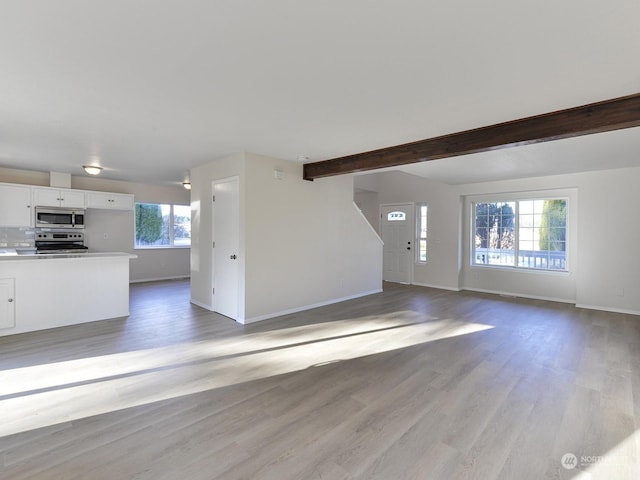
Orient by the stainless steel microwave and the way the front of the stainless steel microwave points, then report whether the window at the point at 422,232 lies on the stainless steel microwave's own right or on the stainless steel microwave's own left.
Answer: on the stainless steel microwave's own left

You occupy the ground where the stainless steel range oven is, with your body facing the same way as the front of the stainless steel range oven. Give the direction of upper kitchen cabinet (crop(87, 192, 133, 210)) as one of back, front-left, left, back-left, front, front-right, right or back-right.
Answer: left

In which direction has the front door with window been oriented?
toward the camera

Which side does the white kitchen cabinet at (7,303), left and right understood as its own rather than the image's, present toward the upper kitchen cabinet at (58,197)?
back

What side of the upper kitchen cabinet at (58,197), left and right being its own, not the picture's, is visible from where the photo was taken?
front

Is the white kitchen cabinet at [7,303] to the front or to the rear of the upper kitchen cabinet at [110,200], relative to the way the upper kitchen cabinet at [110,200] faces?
to the front

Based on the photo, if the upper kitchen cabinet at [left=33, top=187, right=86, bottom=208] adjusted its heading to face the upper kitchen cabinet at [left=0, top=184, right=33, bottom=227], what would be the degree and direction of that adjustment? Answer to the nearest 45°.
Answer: approximately 90° to its right

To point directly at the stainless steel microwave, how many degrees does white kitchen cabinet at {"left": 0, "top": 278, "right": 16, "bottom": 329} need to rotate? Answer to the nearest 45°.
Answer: approximately 180°

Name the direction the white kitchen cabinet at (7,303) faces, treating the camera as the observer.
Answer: facing the viewer

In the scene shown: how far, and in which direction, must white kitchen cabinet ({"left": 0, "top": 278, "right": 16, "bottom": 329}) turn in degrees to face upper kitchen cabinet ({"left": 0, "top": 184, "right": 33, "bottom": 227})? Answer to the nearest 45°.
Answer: approximately 180°

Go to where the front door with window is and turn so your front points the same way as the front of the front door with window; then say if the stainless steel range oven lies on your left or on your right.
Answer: on your right
